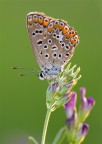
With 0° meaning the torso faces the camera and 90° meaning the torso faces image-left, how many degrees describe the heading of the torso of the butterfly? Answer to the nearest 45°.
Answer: approximately 90°
